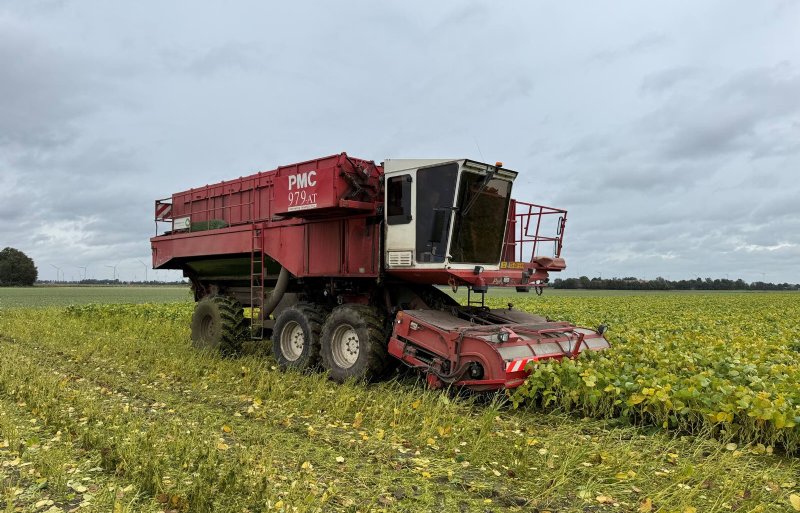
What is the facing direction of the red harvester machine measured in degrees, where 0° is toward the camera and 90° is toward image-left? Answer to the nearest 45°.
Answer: approximately 315°
